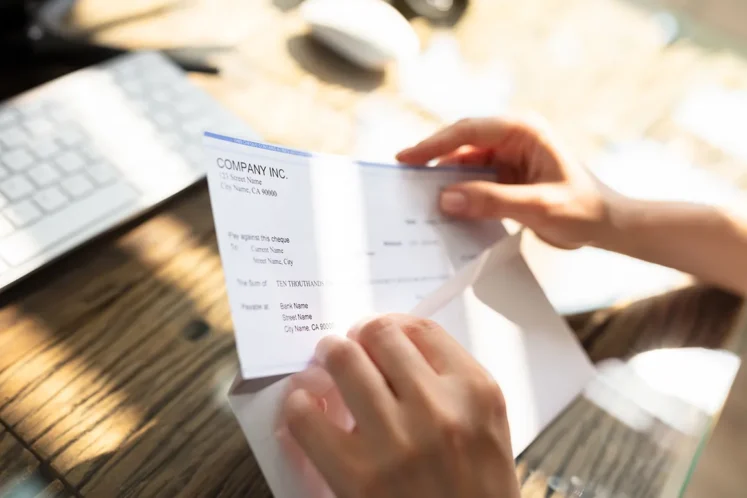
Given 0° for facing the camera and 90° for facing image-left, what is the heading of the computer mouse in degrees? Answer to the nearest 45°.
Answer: approximately 135°
